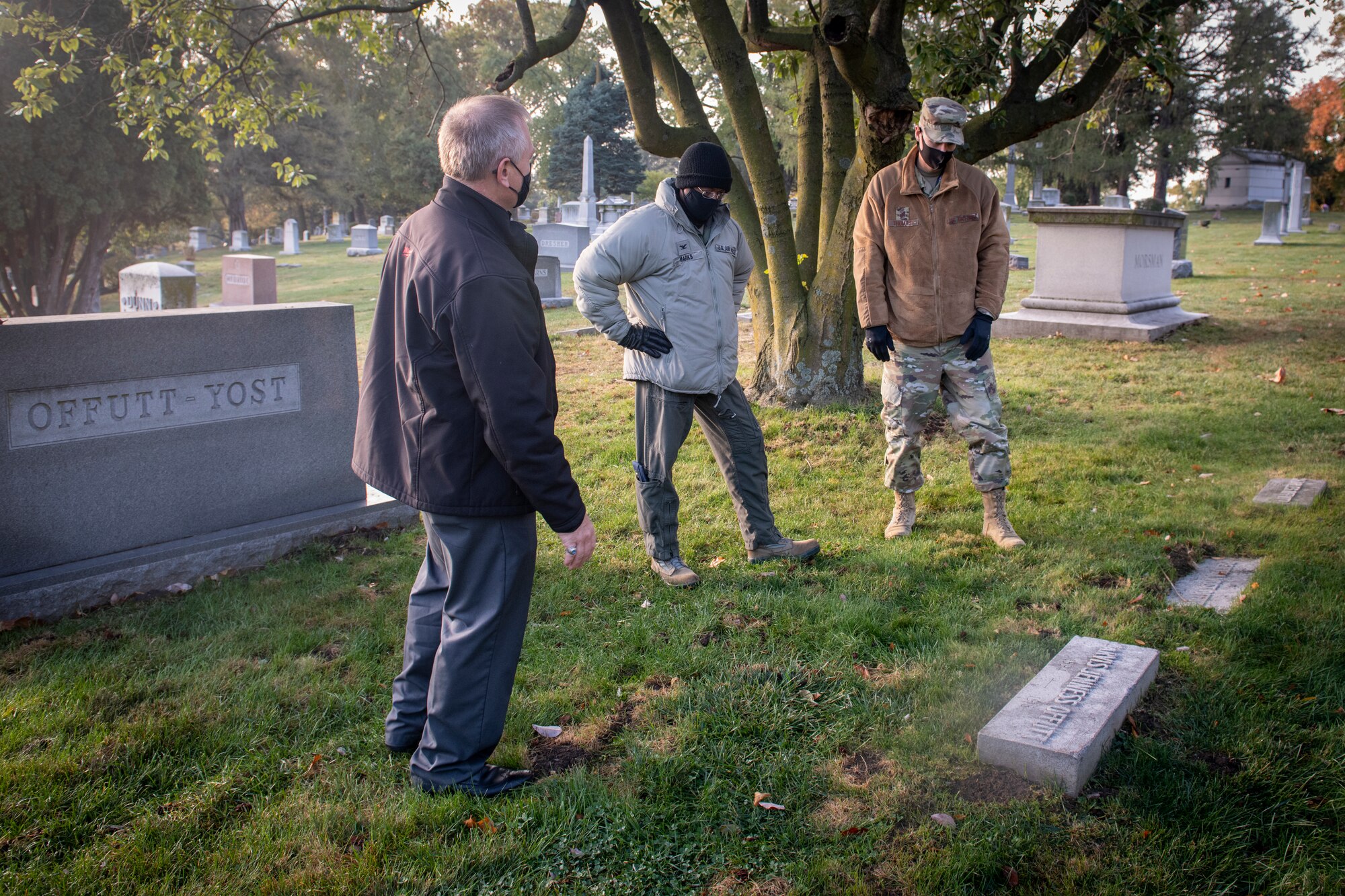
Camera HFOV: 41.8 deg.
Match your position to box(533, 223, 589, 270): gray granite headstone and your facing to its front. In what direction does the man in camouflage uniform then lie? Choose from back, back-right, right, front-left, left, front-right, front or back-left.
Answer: front-left

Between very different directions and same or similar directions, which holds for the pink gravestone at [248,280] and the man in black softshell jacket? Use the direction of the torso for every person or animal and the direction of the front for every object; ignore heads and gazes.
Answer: very different directions

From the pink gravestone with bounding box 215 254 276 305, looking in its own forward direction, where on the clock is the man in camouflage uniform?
The man in camouflage uniform is roughly at 10 o'clock from the pink gravestone.

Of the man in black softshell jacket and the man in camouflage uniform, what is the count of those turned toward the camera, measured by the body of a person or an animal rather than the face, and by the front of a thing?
1

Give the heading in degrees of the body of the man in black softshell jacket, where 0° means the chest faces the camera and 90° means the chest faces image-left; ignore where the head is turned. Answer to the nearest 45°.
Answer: approximately 225°

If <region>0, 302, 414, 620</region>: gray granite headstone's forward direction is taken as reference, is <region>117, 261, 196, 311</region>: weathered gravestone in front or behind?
behind

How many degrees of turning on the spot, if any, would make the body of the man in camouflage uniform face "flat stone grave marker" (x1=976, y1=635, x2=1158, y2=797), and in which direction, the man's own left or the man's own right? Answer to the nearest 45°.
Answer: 0° — they already face it

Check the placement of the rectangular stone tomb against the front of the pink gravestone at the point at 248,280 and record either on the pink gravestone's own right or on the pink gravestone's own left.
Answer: on the pink gravestone's own left

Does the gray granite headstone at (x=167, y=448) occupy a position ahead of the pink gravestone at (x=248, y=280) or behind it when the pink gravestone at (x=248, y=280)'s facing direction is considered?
ahead

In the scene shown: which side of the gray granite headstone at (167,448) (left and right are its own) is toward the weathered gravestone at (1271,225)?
left

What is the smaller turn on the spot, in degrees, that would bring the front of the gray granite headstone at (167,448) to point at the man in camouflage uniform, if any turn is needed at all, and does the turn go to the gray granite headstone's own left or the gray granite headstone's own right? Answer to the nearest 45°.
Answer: approximately 45° to the gray granite headstone's own left

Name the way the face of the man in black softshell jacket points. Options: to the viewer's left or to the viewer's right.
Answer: to the viewer's right

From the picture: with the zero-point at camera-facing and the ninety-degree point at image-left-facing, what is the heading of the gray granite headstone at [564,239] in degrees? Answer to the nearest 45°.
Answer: approximately 45°
